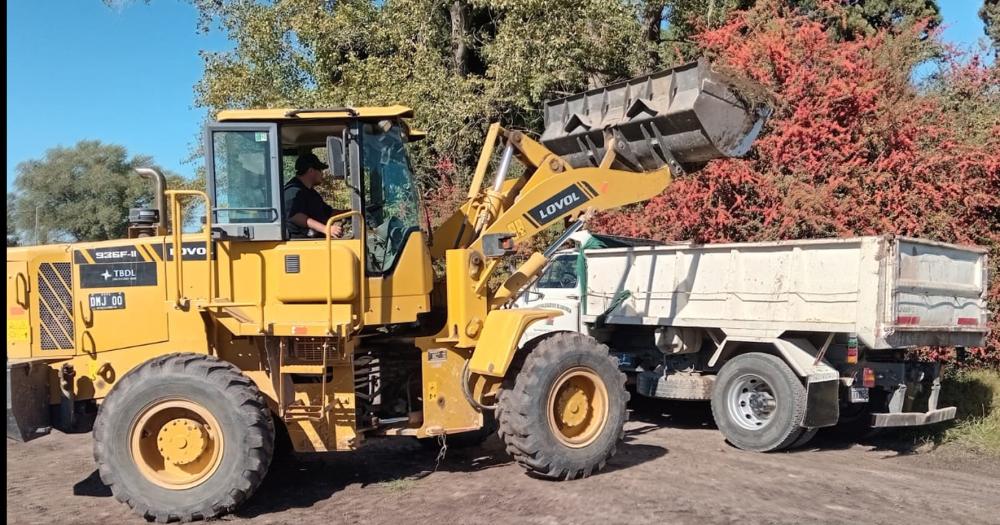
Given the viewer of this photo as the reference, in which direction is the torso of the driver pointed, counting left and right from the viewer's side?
facing to the right of the viewer

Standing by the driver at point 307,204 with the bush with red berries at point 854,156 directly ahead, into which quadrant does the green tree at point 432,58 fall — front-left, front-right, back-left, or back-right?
front-left

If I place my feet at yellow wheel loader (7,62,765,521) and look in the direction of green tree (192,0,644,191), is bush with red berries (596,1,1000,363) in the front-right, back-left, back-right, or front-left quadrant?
front-right

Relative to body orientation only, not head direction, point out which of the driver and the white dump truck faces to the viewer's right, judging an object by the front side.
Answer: the driver

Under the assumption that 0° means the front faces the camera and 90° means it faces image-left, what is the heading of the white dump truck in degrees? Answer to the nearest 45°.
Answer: approximately 135°

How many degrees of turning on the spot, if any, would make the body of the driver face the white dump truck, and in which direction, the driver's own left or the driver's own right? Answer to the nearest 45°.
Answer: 0° — they already face it

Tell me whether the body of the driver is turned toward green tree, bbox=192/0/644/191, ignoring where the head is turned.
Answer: no

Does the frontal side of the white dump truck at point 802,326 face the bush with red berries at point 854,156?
no

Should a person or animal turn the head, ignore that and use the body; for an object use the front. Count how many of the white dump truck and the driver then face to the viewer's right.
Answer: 1

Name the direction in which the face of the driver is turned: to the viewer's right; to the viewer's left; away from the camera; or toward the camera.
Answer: to the viewer's right

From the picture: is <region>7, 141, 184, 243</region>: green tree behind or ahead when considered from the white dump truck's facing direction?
ahead
